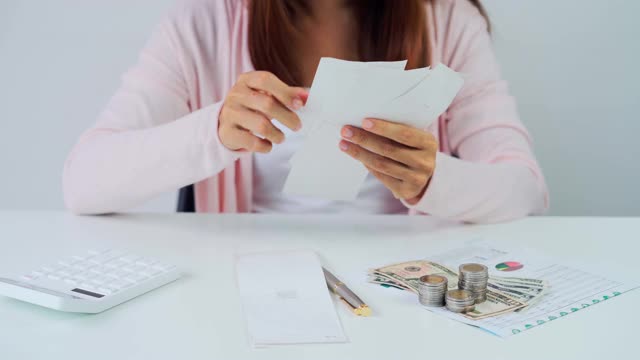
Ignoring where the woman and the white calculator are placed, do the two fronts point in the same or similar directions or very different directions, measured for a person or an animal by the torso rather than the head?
very different directions

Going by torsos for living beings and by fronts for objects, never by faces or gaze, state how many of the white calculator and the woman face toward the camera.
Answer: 1

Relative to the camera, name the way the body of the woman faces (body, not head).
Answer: toward the camera

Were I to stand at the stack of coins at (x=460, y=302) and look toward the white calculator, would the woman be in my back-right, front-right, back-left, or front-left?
front-right

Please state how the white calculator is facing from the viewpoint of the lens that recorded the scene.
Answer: facing away from the viewer and to the right of the viewer

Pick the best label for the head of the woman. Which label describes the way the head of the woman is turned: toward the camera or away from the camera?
toward the camera

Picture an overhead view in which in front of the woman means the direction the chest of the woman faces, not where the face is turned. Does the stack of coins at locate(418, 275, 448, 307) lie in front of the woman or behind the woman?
in front

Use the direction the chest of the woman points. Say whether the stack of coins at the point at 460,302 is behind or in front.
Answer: in front

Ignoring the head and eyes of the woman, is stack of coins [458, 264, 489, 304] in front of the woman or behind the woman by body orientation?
in front

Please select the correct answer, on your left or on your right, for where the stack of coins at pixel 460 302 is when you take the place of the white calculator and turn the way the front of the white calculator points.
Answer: on your right
